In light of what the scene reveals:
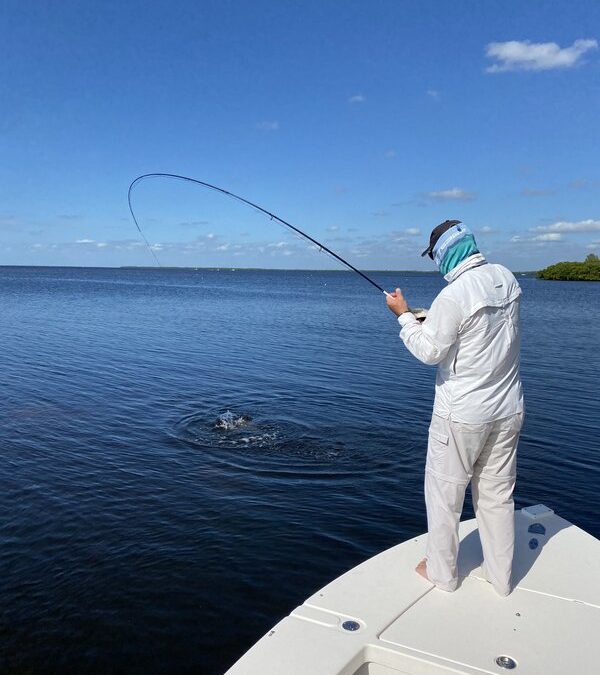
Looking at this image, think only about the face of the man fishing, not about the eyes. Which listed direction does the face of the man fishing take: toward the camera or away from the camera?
away from the camera

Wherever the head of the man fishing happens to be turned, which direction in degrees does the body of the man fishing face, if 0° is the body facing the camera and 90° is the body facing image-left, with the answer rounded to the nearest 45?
approximately 135°
